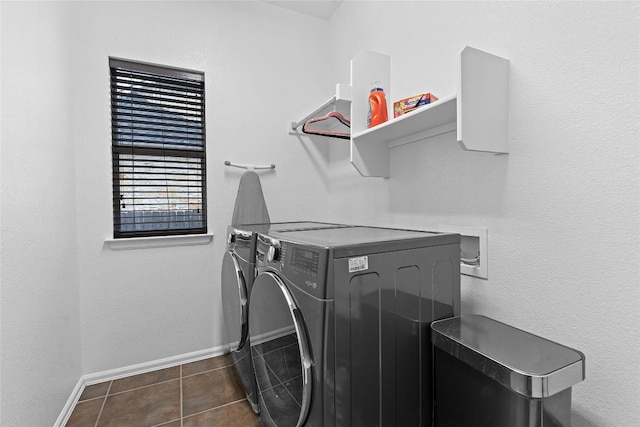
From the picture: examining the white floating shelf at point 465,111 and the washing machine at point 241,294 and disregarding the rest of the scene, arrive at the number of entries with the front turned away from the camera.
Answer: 0

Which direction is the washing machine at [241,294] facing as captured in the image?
to the viewer's left

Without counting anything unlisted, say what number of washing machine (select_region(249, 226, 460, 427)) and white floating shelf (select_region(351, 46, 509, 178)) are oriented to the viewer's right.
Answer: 0

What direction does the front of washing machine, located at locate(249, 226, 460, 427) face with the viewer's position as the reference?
facing the viewer and to the left of the viewer

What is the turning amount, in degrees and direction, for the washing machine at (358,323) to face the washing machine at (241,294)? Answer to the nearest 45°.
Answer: approximately 90° to its right

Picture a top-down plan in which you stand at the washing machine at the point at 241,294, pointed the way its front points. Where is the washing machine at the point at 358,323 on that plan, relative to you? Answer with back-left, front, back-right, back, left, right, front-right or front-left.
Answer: back-left

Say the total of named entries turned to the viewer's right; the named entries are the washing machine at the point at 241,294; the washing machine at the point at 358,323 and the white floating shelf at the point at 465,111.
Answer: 0

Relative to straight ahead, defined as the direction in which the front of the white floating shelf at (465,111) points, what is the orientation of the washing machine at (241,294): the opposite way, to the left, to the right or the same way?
the same way
